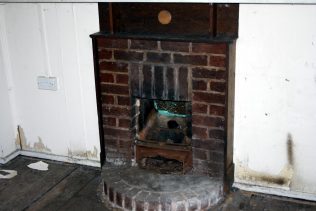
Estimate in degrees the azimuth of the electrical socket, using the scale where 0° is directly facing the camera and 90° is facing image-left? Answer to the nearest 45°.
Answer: approximately 0°

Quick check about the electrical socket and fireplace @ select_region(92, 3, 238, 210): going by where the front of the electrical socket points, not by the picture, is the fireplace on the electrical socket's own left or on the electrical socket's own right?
on the electrical socket's own left
